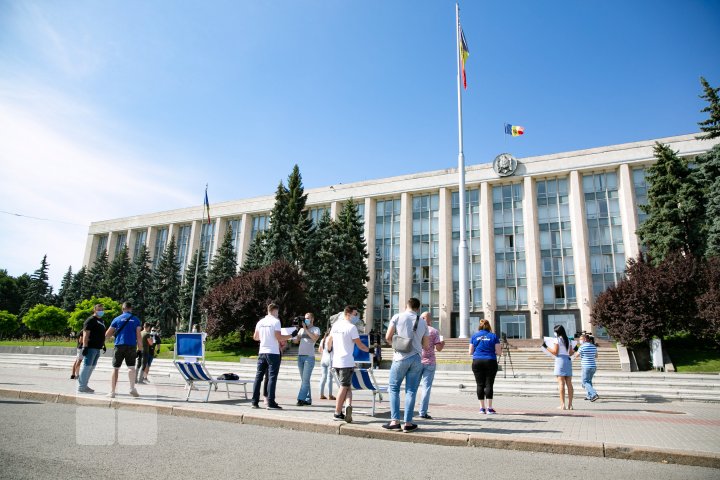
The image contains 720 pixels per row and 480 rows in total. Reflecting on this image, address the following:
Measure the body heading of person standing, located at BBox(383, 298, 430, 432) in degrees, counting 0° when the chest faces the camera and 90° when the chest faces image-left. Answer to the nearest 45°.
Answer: approximately 180°

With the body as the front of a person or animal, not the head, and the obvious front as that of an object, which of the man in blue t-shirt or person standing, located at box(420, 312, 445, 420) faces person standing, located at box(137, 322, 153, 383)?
the man in blue t-shirt

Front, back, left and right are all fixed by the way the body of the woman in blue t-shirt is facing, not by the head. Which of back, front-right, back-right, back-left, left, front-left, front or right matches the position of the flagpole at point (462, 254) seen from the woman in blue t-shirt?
front

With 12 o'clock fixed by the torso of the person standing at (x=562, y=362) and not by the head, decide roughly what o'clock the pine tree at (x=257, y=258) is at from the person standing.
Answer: The pine tree is roughly at 12 o'clock from the person standing.

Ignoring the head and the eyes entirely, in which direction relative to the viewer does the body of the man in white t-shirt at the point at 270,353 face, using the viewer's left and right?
facing away from the viewer and to the right of the viewer

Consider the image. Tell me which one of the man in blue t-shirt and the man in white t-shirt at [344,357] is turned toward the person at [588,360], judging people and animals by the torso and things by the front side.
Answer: the man in white t-shirt

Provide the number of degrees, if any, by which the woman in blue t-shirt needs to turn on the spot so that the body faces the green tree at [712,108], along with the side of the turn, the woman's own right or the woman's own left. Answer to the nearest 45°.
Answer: approximately 45° to the woman's own right

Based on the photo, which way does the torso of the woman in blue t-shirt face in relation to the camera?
away from the camera

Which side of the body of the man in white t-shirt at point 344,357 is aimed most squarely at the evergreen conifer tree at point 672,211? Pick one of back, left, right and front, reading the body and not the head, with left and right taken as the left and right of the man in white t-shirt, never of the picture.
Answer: front
